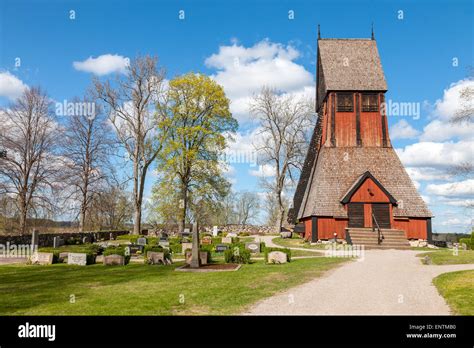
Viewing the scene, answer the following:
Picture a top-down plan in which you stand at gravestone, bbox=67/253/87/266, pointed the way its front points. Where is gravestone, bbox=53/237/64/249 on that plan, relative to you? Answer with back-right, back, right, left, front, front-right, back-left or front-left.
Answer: back

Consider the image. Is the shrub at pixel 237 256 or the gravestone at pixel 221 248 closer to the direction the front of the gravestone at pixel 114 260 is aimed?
the shrub

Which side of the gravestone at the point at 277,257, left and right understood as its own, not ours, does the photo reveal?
front

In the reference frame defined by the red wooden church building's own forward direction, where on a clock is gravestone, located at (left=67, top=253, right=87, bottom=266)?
The gravestone is roughly at 1 o'clock from the red wooden church building.

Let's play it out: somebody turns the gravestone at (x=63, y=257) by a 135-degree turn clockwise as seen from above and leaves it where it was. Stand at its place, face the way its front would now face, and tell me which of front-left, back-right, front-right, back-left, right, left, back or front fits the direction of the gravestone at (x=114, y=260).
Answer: back

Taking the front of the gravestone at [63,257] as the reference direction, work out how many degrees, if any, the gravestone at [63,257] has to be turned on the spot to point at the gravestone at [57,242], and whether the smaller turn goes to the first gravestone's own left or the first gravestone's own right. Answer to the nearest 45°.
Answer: approximately 180°

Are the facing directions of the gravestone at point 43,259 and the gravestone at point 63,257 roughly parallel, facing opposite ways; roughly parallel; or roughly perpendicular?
roughly parallel

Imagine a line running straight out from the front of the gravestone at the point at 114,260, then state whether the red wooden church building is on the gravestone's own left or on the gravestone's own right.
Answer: on the gravestone's own left

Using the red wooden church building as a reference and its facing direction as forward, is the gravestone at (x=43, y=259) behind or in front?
in front

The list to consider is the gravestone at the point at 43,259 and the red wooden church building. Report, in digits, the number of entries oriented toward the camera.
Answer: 2

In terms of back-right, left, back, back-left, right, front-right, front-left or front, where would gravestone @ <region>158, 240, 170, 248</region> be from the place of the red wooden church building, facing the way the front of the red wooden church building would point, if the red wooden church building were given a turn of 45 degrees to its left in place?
right

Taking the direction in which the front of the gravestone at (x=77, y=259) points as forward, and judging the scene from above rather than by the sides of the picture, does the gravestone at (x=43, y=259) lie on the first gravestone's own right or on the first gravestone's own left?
on the first gravestone's own right

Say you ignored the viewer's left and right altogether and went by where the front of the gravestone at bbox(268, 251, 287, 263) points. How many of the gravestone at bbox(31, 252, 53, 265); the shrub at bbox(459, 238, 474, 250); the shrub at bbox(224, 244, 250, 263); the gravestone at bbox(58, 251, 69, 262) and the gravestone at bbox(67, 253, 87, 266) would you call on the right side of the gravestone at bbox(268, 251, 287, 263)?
4

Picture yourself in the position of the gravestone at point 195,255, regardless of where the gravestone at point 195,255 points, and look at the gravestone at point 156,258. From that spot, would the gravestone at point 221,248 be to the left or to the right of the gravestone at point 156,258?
right

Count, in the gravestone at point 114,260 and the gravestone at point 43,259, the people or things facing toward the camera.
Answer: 2

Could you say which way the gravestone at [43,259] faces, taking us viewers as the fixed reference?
facing the viewer

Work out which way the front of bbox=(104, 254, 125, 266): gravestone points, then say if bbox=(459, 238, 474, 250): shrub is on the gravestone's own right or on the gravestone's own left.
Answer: on the gravestone's own left
